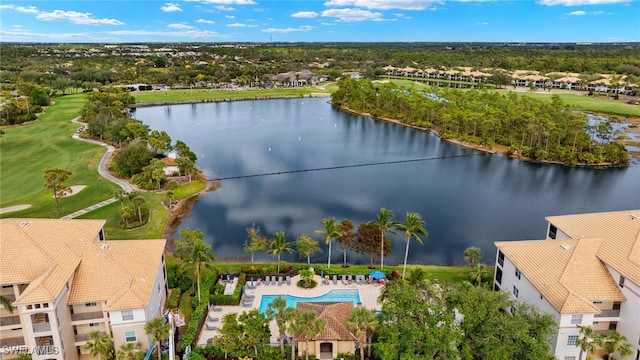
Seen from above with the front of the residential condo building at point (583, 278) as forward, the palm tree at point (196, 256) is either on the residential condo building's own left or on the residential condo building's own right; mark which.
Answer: on the residential condo building's own right

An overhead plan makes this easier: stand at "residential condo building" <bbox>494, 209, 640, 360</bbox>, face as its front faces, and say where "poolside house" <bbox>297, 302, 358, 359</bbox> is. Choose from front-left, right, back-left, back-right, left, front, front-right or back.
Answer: front-right

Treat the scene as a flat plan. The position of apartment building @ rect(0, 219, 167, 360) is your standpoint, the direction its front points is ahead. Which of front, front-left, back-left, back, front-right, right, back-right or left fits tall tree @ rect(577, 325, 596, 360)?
front-left

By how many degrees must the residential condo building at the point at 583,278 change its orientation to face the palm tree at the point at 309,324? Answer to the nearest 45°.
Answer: approximately 45° to its right

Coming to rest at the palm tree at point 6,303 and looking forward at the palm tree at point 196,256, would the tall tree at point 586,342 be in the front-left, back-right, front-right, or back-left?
front-right

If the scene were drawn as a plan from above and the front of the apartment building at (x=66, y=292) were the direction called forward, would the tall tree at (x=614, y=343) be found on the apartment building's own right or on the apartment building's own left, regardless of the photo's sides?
on the apartment building's own left

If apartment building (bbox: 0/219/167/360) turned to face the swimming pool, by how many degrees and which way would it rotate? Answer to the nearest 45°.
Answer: approximately 90° to its left

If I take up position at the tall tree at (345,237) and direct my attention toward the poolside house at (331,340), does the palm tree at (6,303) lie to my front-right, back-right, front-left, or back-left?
front-right

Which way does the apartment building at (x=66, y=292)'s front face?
toward the camera

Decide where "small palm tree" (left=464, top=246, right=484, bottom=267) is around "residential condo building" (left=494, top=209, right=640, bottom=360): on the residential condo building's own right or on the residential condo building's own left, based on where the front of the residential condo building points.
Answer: on the residential condo building's own right

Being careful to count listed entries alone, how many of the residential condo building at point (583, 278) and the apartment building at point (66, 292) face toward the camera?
2

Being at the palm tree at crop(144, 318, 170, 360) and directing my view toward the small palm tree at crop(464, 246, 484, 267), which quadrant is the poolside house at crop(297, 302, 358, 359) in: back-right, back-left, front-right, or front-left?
front-right

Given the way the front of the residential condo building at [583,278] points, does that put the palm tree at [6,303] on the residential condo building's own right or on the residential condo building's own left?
on the residential condo building's own right
